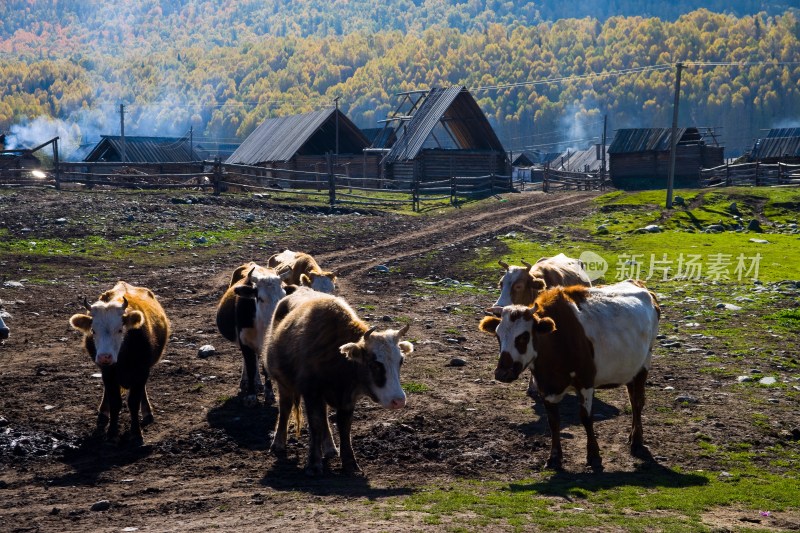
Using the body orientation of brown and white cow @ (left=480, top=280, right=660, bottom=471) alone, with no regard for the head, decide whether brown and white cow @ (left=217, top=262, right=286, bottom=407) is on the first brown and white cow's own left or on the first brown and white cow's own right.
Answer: on the first brown and white cow's own right

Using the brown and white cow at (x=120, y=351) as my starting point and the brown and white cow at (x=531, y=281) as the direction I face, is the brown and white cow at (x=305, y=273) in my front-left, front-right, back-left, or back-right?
front-left

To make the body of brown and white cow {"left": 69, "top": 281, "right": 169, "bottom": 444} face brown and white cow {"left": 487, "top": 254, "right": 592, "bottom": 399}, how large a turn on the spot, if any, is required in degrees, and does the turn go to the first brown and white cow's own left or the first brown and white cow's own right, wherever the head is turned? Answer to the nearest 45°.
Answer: approximately 90° to the first brown and white cow's own left

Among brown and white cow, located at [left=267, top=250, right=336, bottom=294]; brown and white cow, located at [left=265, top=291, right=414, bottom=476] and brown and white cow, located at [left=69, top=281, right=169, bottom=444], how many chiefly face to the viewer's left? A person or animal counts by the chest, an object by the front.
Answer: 0

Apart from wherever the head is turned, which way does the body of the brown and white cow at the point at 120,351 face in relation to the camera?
toward the camera

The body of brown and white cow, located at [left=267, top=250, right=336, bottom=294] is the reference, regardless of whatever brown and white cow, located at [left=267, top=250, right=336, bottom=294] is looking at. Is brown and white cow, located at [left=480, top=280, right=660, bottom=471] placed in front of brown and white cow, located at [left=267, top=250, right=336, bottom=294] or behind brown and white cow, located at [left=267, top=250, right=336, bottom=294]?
in front

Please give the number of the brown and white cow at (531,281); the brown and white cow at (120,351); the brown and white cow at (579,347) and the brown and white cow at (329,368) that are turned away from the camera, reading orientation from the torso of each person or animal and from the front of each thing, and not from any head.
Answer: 0

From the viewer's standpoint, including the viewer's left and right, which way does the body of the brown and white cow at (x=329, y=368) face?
facing the viewer and to the right of the viewer

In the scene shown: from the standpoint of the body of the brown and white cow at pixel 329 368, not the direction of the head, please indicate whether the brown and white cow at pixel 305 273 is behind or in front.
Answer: behind

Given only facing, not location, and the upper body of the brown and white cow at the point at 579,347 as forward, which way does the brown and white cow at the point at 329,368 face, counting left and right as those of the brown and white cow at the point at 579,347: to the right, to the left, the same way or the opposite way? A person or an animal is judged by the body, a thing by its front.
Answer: to the left

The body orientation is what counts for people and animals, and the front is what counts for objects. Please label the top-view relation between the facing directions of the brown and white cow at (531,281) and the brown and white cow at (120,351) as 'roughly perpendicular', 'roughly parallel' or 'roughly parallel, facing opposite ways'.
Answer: roughly perpendicular

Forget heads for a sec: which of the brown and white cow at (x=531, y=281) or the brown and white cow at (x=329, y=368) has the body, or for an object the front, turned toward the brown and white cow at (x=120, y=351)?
the brown and white cow at (x=531, y=281)

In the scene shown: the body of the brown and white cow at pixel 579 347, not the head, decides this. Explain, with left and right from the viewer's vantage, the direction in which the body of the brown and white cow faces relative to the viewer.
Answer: facing the viewer and to the left of the viewer

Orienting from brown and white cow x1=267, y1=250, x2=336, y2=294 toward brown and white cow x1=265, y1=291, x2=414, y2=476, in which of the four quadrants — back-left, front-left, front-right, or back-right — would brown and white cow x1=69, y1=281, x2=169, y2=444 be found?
front-right

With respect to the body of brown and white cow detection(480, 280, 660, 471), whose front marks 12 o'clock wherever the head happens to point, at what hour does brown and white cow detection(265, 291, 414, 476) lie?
brown and white cow detection(265, 291, 414, 476) is roughly at 1 o'clock from brown and white cow detection(480, 280, 660, 471).

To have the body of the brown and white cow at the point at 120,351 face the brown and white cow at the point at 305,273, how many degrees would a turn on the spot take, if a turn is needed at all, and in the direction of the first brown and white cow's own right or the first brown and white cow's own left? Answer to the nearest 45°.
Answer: approximately 135° to the first brown and white cow's own left

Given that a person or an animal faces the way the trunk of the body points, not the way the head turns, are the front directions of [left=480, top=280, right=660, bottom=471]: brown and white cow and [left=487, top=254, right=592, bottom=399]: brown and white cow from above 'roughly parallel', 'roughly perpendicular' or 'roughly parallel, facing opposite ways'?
roughly parallel
